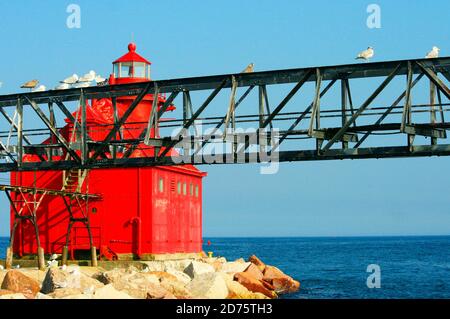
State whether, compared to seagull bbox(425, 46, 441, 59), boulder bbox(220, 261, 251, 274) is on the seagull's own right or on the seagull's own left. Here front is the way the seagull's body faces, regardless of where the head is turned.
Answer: on the seagull's own left

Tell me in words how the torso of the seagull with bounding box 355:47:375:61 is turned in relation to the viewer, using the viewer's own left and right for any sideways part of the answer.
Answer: facing to the right of the viewer
